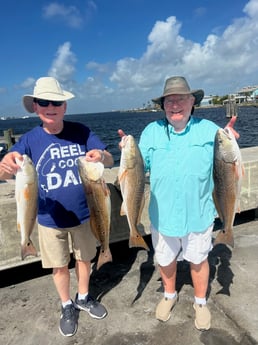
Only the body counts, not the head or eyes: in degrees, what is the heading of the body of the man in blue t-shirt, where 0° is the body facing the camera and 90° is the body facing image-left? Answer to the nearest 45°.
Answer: approximately 0°
